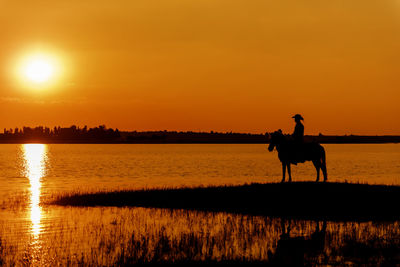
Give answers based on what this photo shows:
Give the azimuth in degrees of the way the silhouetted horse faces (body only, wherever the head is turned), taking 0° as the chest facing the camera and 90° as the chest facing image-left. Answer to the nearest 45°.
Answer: approximately 90°

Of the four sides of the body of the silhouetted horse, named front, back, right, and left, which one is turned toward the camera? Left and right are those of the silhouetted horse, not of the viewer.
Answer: left
